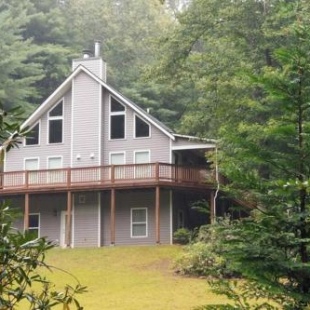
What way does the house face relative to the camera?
toward the camera

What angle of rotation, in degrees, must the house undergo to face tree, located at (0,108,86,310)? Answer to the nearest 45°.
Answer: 0° — it already faces it

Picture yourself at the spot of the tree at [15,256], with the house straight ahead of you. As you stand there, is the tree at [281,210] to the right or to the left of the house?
right
